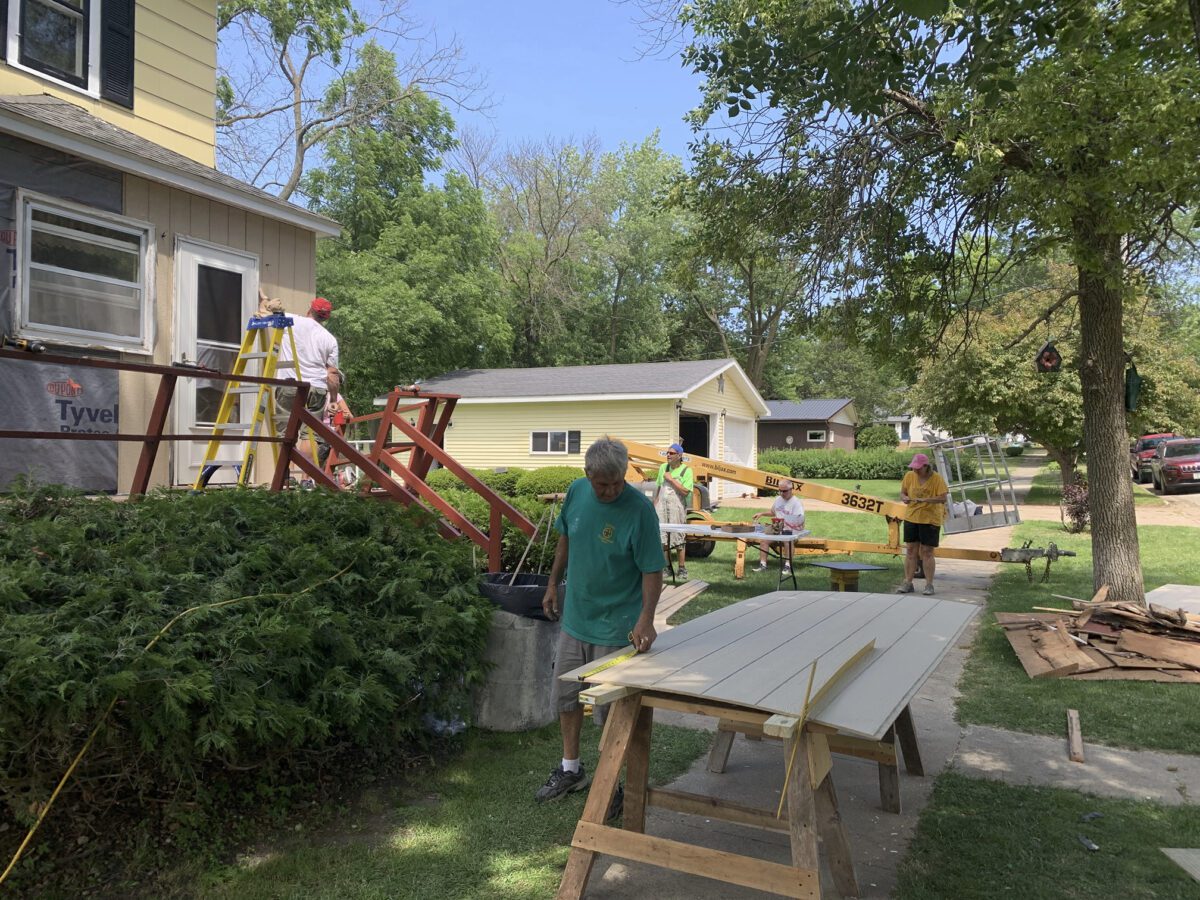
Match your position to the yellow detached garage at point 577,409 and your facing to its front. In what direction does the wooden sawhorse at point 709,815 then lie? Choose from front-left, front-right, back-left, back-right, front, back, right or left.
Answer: front-right

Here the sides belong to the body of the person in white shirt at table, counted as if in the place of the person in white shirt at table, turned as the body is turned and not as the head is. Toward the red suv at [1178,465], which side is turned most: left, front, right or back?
back

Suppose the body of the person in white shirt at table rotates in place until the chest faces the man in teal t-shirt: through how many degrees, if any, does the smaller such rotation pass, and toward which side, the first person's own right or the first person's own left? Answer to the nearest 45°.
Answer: approximately 45° to the first person's own left

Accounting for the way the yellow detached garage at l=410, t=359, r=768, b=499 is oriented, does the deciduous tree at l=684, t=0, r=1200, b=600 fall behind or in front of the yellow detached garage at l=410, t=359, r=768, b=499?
in front

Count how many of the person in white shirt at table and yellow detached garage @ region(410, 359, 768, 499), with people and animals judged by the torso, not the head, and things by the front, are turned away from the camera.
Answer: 0

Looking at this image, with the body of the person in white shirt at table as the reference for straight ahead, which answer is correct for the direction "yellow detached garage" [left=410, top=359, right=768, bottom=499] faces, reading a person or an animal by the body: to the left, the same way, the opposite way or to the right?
to the left

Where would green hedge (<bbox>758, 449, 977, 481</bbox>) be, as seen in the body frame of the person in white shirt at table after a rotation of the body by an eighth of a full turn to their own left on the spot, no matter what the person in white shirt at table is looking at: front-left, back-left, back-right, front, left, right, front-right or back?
back

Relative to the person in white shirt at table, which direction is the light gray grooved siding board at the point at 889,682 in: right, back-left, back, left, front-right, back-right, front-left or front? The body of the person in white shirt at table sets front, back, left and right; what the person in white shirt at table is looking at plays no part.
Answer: front-left

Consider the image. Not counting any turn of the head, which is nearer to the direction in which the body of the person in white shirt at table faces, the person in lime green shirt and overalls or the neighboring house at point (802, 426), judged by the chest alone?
the person in lime green shirt and overalls

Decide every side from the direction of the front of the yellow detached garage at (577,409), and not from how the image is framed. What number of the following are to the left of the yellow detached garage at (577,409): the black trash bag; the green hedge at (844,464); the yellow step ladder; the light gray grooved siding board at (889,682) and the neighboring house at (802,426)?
2

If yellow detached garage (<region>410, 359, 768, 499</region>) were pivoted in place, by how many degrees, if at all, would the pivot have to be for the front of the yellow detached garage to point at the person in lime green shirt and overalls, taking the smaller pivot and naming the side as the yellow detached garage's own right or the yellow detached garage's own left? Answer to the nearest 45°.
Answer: approximately 45° to the yellow detached garage's own right

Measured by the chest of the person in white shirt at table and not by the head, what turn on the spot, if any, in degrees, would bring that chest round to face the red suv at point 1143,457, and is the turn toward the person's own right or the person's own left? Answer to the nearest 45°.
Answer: approximately 180°

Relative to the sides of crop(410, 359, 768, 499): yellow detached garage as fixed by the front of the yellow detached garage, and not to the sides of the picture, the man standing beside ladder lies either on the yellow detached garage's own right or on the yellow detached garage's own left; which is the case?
on the yellow detached garage's own right

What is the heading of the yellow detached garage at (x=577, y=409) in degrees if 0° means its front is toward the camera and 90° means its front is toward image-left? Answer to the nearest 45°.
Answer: approximately 315°
